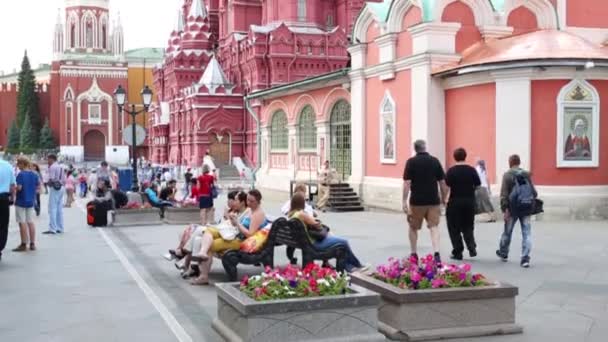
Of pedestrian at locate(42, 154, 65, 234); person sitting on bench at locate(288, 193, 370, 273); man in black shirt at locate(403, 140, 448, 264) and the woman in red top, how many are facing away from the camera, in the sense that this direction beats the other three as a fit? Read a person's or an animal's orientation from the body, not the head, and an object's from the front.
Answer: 2

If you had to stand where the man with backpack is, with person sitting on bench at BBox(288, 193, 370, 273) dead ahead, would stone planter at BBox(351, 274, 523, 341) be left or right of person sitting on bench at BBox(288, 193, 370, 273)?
left

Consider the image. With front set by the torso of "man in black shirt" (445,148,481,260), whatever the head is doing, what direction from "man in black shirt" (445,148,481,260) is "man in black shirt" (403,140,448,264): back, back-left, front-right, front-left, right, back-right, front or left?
back-left

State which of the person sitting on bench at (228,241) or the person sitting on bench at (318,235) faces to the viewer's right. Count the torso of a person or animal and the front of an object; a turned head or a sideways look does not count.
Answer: the person sitting on bench at (318,235)

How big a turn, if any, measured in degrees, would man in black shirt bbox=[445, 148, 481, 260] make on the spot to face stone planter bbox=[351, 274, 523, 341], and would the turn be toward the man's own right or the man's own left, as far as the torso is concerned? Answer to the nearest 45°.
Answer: approximately 180°

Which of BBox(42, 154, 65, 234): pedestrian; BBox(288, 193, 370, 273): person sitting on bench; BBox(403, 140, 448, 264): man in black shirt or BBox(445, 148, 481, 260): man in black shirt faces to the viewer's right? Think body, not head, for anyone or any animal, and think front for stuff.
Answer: the person sitting on bench

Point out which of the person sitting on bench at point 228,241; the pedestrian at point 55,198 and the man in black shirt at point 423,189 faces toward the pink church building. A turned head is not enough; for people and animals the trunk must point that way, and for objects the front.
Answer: the man in black shirt

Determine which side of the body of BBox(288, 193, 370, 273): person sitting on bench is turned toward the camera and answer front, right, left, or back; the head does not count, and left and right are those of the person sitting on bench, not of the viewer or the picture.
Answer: right

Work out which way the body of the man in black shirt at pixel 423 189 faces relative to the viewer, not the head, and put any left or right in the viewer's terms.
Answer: facing away from the viewer

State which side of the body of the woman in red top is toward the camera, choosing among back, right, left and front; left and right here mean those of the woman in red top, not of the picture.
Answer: back
